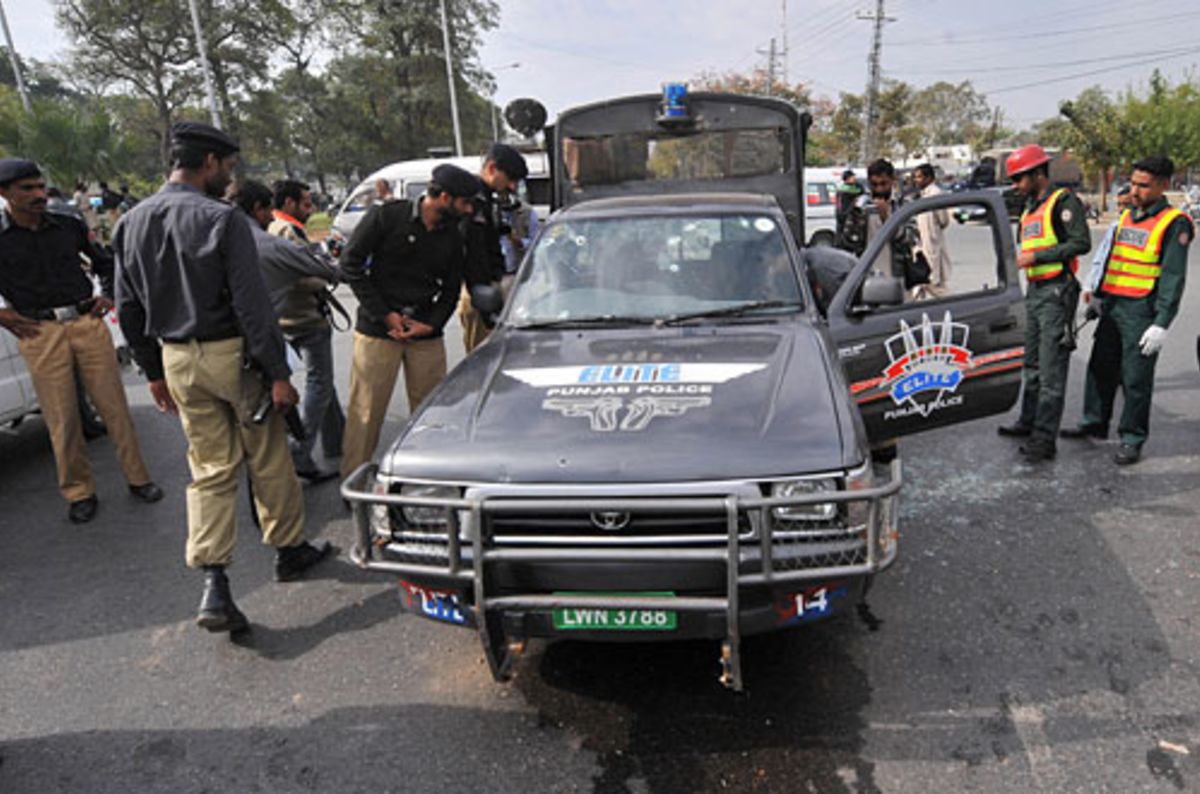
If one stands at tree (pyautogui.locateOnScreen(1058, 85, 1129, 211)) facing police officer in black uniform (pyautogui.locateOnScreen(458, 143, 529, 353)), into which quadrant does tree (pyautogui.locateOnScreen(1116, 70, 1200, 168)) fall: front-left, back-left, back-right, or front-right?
back-left

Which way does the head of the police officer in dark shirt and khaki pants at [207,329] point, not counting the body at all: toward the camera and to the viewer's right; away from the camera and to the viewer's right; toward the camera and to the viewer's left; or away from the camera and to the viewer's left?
away from the camera and to the viewer's right

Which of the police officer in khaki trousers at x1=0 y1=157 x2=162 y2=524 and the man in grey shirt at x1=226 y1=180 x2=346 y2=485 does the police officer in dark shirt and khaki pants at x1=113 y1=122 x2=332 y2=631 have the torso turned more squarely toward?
the man in grey shirt

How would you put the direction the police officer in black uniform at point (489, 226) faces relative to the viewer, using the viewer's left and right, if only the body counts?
facing to the right of the viewer

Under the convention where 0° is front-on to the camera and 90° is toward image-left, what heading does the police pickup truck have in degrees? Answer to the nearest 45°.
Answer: approximately 0°

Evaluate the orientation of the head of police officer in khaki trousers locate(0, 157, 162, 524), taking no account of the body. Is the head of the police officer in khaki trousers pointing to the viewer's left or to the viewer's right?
to the viewer's right

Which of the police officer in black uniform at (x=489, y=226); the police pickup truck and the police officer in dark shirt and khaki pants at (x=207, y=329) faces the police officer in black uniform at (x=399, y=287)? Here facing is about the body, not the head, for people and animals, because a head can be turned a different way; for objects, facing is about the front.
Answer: the police officer in dark shirt and khaki pants at (x=207, y=329)

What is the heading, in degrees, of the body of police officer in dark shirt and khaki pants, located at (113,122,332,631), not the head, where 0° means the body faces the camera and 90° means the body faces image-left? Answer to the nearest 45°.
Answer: approximately 225°

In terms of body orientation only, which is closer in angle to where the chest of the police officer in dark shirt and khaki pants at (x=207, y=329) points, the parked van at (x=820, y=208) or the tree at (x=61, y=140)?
the parked van

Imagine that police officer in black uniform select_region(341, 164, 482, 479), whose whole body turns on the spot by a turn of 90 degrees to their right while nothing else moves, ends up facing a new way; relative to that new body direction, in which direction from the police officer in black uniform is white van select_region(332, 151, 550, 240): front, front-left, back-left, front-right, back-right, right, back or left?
back-right

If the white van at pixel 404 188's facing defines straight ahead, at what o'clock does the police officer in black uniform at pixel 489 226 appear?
The police officer in black uniform is roughly at 9 o'clock from the white van.

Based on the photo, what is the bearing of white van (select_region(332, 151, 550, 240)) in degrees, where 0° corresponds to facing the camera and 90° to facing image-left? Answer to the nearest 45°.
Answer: approximately 90°

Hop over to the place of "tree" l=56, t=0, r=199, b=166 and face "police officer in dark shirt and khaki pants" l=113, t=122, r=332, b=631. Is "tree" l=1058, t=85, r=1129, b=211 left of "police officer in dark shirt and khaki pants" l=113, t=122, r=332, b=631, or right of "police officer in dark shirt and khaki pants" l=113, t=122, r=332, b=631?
left

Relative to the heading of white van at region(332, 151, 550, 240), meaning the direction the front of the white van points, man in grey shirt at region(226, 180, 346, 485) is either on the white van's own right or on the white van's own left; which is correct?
on the white van's own left
